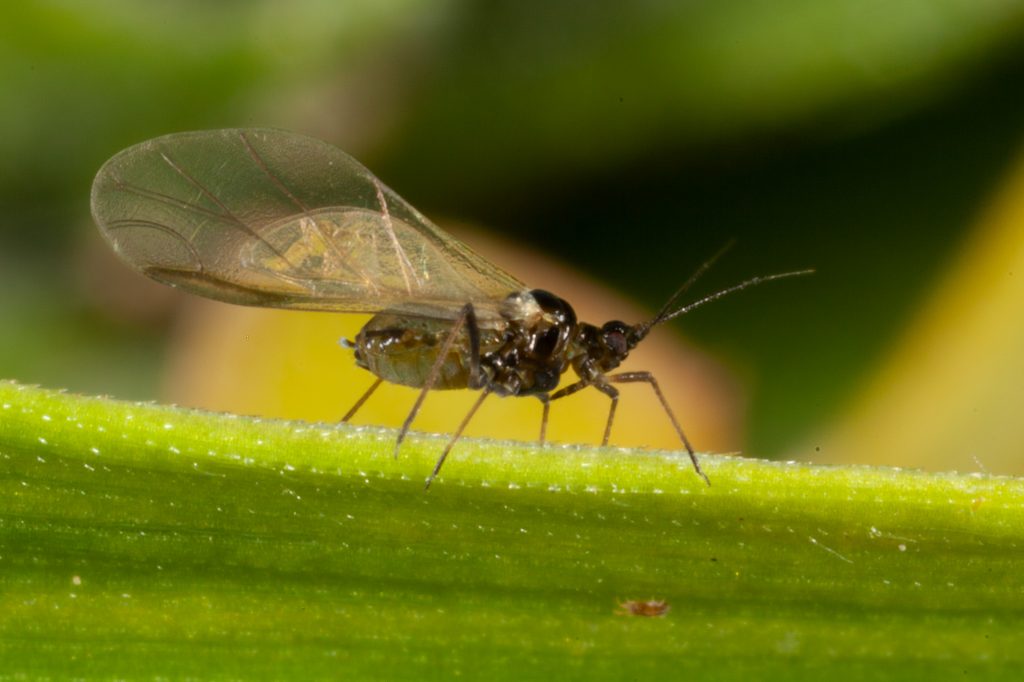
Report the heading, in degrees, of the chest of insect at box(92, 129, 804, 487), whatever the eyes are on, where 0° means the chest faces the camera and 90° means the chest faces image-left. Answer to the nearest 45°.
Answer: approximately 270°

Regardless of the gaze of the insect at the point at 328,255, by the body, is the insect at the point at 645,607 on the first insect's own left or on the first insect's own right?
on the first insect's own right
